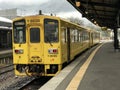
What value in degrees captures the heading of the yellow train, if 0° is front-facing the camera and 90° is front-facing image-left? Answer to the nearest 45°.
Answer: approximately 45°
